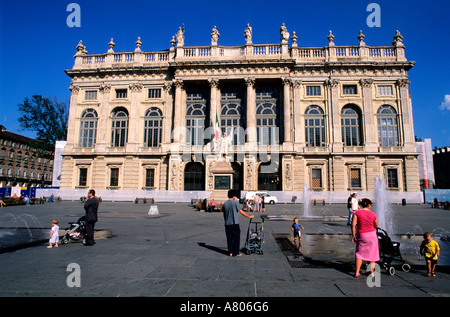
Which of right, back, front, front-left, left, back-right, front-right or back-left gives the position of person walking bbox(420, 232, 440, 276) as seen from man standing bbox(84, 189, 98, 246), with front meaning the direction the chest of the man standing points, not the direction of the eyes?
back-left

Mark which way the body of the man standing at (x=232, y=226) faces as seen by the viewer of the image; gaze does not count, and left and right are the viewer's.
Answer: facing away from the viewer and to the right of the viewer

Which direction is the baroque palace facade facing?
toward the camera

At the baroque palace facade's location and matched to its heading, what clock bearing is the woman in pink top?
The woman in pink top is roughly at 12 o'clock from the baroque palace facade.

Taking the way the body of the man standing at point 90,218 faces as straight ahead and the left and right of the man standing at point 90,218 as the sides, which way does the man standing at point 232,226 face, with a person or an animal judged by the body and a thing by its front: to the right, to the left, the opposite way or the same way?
to the right

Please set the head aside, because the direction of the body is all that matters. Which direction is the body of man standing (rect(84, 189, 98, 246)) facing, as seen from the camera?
to the viewer's left

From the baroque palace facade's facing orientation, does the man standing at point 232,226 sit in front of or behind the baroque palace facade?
in front

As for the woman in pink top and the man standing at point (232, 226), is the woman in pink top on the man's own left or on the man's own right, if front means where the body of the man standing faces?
on the man's own right

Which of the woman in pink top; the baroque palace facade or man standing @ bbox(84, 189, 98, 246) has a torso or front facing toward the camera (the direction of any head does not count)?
the baroque palace facade

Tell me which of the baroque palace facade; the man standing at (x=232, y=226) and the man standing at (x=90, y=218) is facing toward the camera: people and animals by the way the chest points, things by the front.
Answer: the baroque palace facade
